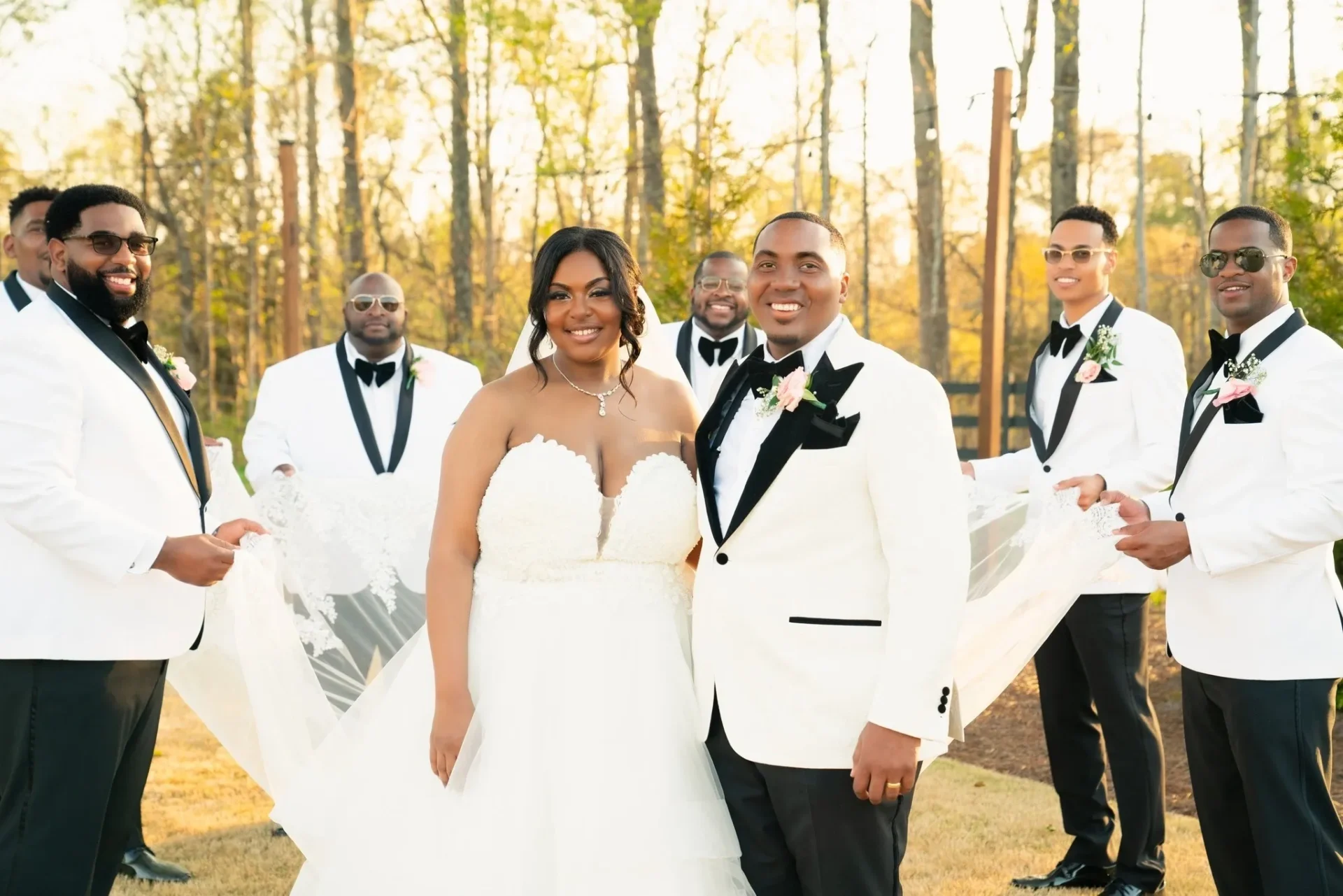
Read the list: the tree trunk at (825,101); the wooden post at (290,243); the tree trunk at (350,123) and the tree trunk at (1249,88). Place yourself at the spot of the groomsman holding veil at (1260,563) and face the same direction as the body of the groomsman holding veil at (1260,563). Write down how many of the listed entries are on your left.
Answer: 0

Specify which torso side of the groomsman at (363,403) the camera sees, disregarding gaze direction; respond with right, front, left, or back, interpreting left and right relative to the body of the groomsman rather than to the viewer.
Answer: front

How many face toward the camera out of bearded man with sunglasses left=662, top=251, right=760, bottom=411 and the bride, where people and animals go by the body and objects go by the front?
2

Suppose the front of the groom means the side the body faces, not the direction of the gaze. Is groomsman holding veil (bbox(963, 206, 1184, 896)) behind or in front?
behind

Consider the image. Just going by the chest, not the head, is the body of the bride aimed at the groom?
no

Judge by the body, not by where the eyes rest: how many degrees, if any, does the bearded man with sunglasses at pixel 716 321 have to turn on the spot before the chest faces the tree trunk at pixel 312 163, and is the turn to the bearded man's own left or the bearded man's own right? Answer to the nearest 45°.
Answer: approximately 135° to the bearded man's own right

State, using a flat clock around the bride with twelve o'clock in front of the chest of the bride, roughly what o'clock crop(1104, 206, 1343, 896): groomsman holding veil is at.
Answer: The groomsman holding veil is roughly at 9 o'clock from the bride.

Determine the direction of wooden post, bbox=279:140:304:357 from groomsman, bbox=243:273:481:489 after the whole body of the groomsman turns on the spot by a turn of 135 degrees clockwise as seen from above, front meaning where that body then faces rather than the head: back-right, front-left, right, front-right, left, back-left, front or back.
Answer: front-right

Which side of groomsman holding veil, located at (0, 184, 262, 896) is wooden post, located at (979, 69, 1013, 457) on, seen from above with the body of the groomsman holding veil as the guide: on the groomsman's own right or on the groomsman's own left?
on the groomsman's own left

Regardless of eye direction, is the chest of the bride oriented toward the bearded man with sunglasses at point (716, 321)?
no

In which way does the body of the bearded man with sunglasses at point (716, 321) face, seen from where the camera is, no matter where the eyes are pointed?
toward the camera

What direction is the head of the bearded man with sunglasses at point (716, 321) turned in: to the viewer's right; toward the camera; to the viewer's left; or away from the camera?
toward the camera

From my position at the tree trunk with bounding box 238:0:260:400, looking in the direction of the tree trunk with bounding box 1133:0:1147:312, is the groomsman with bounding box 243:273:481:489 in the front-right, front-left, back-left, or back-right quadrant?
front-right

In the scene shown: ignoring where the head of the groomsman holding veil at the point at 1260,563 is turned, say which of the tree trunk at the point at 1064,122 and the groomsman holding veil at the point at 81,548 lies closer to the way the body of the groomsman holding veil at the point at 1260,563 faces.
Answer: the groomsman holding veil

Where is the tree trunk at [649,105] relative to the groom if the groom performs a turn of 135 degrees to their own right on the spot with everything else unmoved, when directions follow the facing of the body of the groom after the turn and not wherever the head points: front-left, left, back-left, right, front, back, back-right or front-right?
front

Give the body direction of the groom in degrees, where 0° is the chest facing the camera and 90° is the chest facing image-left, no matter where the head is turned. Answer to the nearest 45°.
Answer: approximately 45°

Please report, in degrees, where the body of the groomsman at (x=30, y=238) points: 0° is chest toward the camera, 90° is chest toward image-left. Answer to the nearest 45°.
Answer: approximately 315°

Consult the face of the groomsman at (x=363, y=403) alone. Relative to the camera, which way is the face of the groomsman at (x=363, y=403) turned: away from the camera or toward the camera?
toward the camera

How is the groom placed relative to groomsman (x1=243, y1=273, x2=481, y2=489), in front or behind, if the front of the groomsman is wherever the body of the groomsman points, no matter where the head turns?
in front

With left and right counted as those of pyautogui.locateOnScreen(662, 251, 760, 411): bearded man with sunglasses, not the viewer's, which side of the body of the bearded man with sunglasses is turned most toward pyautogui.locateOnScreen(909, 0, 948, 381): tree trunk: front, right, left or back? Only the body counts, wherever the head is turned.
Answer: back

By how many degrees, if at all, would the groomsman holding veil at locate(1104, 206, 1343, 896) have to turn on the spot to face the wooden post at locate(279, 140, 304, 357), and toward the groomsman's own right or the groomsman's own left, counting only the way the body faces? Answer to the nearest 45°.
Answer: approximately 90° to the groomsman's own right

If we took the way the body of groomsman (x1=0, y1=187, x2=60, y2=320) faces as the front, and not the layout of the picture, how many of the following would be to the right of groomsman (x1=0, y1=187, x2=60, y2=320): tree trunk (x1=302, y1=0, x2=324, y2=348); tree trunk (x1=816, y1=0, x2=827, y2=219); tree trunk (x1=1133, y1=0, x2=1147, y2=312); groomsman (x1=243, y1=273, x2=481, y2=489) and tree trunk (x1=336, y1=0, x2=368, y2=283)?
0
